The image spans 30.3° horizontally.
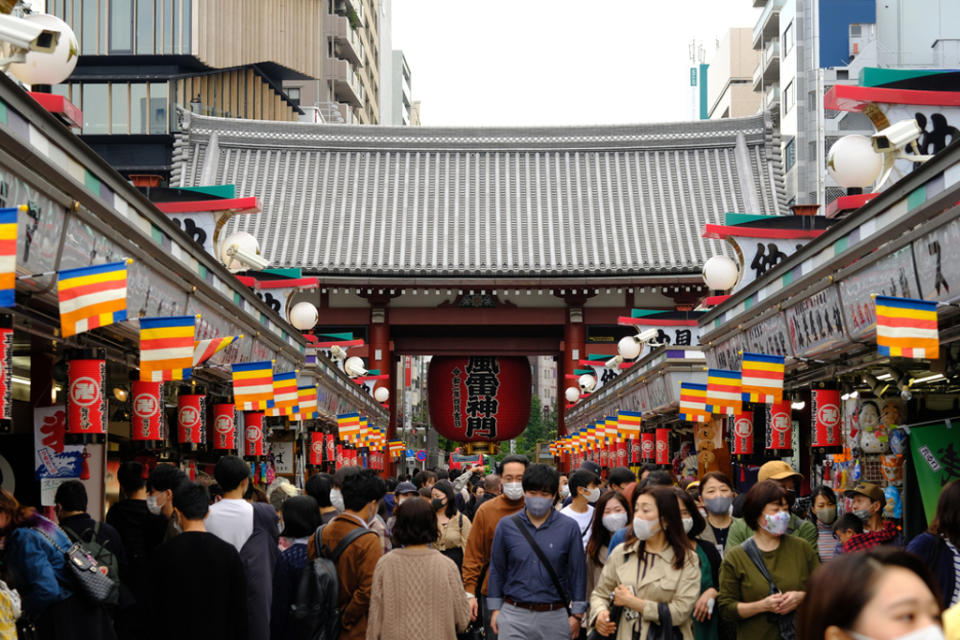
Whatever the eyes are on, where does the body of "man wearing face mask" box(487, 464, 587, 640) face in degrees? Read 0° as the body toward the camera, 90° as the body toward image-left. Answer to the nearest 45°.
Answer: approximately 0°

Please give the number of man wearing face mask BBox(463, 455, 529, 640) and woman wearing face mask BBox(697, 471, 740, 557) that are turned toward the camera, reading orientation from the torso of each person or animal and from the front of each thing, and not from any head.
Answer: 2

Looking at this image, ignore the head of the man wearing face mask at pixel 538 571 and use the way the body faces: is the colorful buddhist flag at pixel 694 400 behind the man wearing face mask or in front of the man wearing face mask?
behind

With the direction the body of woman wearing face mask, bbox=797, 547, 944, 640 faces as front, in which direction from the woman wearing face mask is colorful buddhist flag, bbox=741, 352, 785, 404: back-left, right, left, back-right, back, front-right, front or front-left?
back-left

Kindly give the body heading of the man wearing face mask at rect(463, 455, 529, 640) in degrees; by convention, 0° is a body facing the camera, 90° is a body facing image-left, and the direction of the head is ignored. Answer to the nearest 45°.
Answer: approximately 0°

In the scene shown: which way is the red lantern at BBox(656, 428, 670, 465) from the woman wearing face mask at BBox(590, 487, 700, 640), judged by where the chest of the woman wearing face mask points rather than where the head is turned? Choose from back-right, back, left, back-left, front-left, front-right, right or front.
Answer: back-right

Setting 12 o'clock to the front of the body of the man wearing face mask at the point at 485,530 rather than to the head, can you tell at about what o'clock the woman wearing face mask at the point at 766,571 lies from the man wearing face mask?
The woman wearing face mask is roughly at 11 o'clock from the man wearing face mask.
